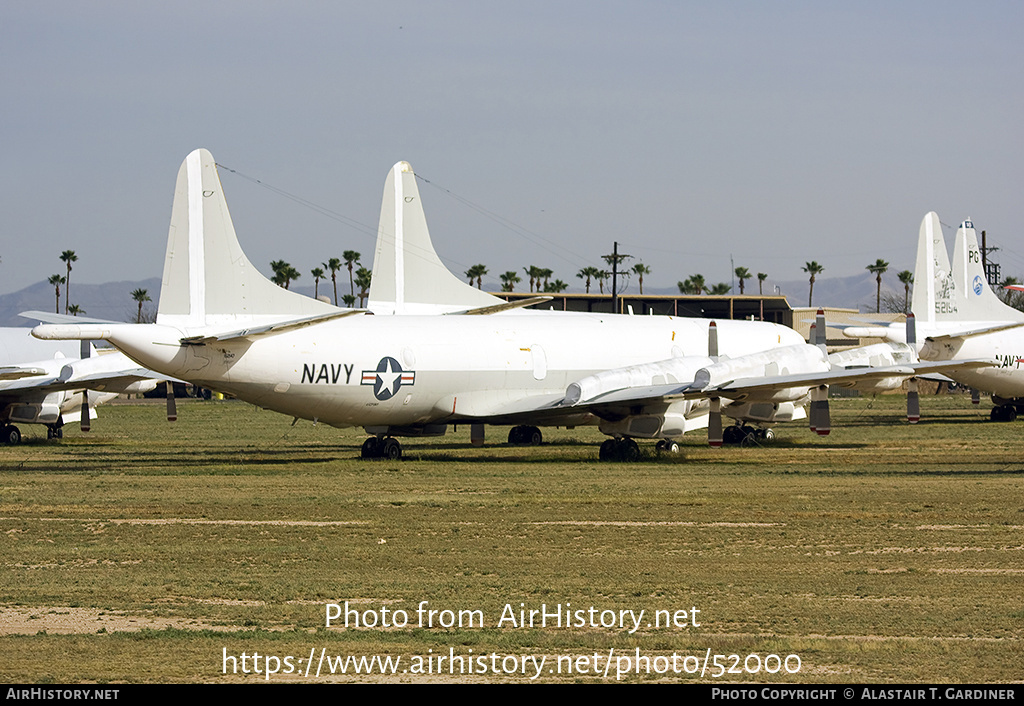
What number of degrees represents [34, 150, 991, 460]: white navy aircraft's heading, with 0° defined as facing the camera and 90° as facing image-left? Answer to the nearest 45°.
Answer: approximately 225°
